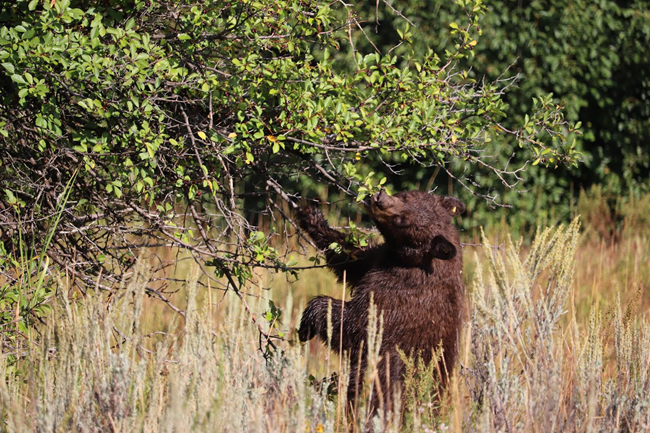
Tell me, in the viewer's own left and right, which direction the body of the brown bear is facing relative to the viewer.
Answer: facing to the left of the viewer
